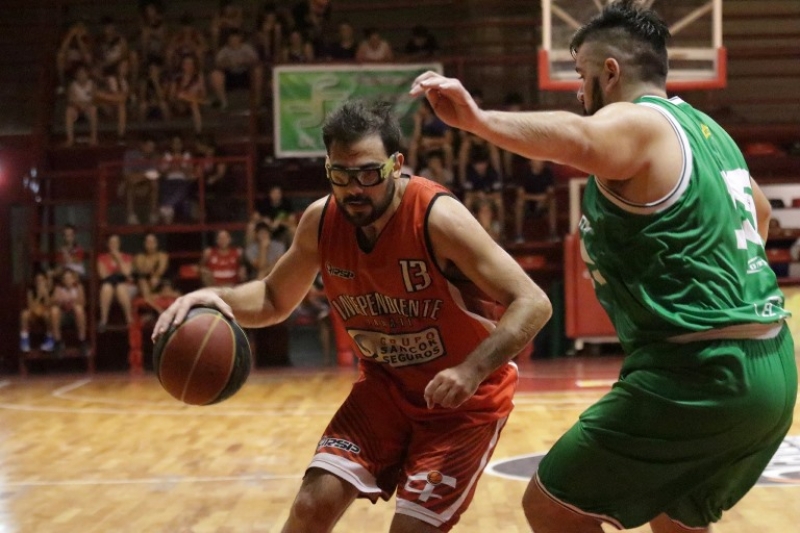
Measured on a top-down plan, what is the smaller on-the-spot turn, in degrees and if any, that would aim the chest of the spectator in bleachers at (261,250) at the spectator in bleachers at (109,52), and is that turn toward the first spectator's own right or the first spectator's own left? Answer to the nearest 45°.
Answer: approximately 135° to the first spectator's own right

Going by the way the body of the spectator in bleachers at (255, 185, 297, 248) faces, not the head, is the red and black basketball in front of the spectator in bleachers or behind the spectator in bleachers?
in front

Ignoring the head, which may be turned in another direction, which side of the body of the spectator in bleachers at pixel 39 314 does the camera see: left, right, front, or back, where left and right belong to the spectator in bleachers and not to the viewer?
front

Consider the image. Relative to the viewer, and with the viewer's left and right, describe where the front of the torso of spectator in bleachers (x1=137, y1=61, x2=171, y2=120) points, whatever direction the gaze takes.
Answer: facing the viewer

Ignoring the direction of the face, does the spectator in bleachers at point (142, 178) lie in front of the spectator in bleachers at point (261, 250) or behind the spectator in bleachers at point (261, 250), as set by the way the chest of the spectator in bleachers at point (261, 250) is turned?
behind

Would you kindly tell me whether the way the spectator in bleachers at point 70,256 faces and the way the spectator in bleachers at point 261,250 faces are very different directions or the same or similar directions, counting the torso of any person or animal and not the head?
same or similar directions

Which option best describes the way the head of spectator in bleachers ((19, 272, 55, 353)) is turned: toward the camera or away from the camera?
toward the camera

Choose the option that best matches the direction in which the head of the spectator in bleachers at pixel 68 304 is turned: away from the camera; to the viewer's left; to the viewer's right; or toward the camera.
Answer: toward the camera

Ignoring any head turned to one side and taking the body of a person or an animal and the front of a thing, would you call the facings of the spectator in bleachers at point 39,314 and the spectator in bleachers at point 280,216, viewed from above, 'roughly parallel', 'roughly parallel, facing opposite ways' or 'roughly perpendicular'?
roughly parallel

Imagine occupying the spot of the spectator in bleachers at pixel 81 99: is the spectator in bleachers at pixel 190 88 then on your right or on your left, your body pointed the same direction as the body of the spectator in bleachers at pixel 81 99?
on your left

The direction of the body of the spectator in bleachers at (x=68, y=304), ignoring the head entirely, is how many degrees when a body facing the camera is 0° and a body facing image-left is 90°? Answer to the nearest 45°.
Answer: approximately 0°

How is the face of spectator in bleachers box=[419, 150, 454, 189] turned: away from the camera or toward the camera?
toward the camera

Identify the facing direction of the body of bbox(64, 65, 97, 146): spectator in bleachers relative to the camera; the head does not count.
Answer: toward the camera

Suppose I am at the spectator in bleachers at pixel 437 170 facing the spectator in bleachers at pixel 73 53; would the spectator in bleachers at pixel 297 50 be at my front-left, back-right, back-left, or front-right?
front-right

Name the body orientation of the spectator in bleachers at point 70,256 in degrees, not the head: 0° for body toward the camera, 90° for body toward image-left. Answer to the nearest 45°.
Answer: approximately 0°

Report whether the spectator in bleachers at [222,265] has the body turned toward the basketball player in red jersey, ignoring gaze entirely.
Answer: yes
